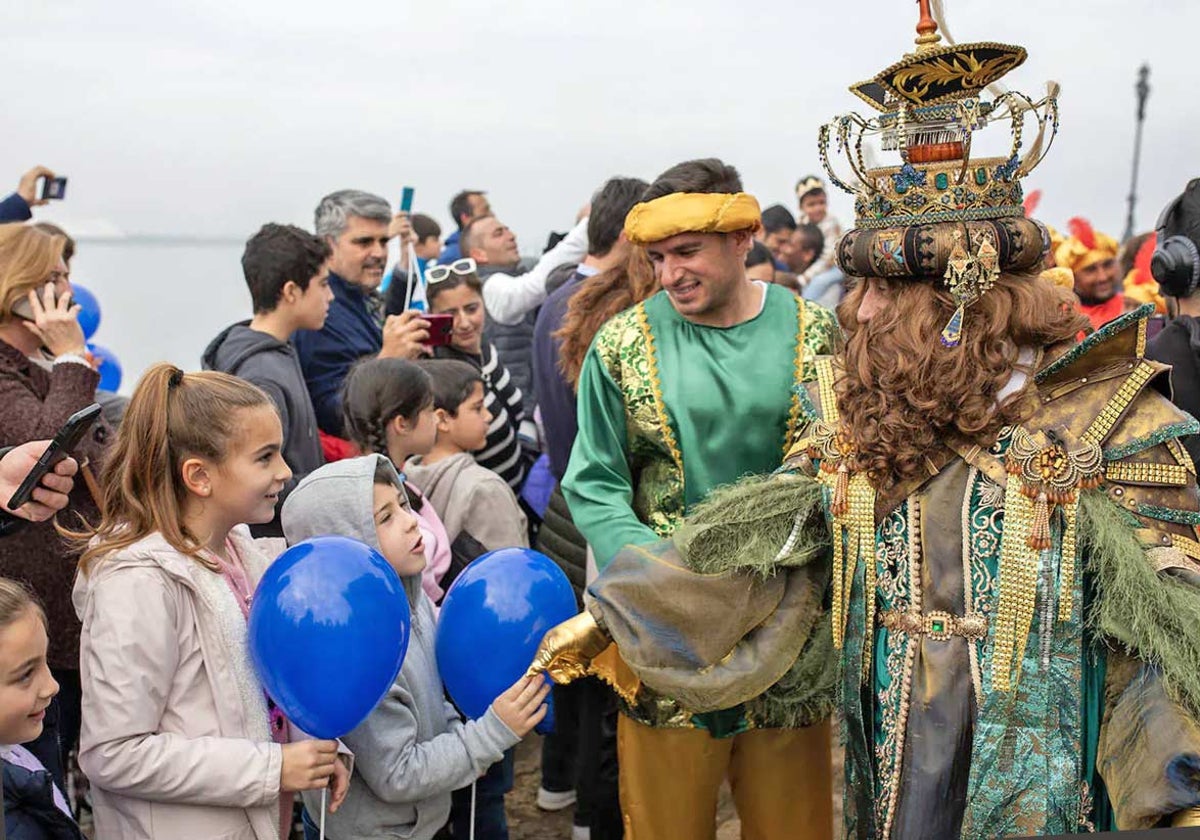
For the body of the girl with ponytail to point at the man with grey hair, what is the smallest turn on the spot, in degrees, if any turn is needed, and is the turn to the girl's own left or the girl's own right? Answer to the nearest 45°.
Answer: approximately 90° to the girl's own left

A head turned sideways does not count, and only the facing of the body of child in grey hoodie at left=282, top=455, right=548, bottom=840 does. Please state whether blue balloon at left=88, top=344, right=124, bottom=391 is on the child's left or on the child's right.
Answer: on the child's left

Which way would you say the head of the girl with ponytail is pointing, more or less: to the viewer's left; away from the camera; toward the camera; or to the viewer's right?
to the viewer's right

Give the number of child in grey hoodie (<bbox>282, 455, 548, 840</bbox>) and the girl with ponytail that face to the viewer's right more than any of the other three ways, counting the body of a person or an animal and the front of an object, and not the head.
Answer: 2

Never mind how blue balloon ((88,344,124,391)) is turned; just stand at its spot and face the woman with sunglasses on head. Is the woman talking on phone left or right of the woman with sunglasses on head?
right

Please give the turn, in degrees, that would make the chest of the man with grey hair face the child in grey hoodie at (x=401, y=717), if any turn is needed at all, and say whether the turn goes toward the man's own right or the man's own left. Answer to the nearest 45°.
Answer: approximately 45° to the man's own right

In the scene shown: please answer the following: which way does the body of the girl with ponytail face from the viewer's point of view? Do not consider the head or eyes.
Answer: to the viewer's right

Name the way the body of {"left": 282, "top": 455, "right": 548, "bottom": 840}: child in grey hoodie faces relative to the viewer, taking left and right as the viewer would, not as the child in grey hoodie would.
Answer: facing to the right of the viewer
